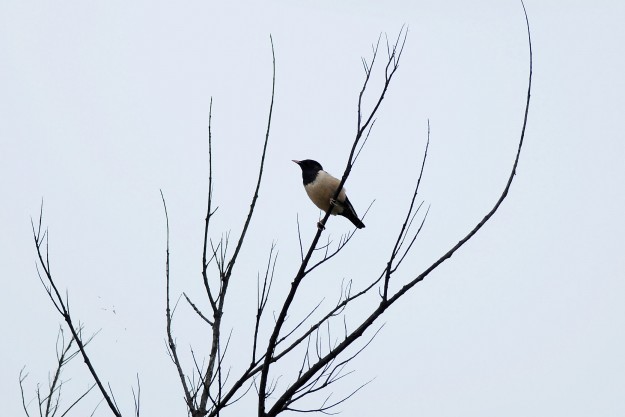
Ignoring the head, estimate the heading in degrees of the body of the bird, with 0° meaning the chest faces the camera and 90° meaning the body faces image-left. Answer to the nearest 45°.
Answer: approximately 90°
